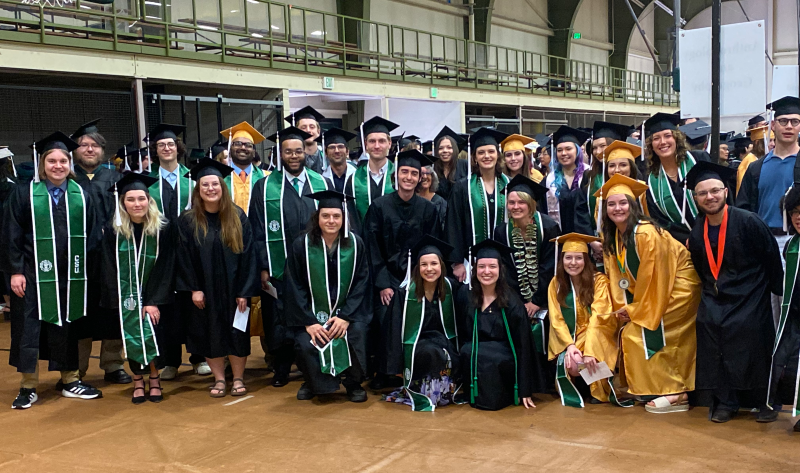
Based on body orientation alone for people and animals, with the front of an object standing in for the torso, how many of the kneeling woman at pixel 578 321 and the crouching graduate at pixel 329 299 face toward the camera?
2

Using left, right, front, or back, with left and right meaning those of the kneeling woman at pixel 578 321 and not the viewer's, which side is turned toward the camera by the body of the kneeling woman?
front

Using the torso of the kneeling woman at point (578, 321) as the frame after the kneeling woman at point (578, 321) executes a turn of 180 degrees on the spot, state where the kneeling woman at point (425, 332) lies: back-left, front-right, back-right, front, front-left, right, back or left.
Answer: left

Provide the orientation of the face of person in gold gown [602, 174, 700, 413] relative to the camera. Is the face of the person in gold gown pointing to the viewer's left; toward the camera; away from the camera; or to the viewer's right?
toward the camera

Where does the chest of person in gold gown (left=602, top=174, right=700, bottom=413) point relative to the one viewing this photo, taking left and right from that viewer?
facing the viewer and to the left of the viewer

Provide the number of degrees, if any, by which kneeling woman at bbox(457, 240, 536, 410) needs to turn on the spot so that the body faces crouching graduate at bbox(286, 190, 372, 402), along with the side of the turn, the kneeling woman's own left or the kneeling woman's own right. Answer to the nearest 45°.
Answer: approximately 90° to the kneeling woman's own right

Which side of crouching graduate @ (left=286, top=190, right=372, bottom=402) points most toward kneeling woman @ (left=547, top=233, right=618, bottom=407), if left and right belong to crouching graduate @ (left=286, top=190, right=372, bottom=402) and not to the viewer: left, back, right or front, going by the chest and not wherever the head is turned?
left

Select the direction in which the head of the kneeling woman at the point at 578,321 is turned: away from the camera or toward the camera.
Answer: toward the camera

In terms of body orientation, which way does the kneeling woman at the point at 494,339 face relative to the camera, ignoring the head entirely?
toward the camera

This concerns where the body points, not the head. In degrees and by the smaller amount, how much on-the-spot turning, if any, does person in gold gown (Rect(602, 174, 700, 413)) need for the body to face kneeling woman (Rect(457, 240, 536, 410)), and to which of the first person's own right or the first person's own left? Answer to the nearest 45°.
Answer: approximately 45° to the first person's own right

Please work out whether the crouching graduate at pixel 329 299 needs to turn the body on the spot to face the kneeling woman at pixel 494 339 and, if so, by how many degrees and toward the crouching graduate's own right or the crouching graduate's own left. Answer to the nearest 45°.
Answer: approximately 90° to the crouching graduate's own left

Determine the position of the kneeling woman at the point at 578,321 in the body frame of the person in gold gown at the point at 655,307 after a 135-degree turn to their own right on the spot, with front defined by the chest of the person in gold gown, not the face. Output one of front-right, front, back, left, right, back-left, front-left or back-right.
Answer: left

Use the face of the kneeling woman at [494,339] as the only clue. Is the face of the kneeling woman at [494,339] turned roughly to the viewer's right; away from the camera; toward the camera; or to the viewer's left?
toward the camera
